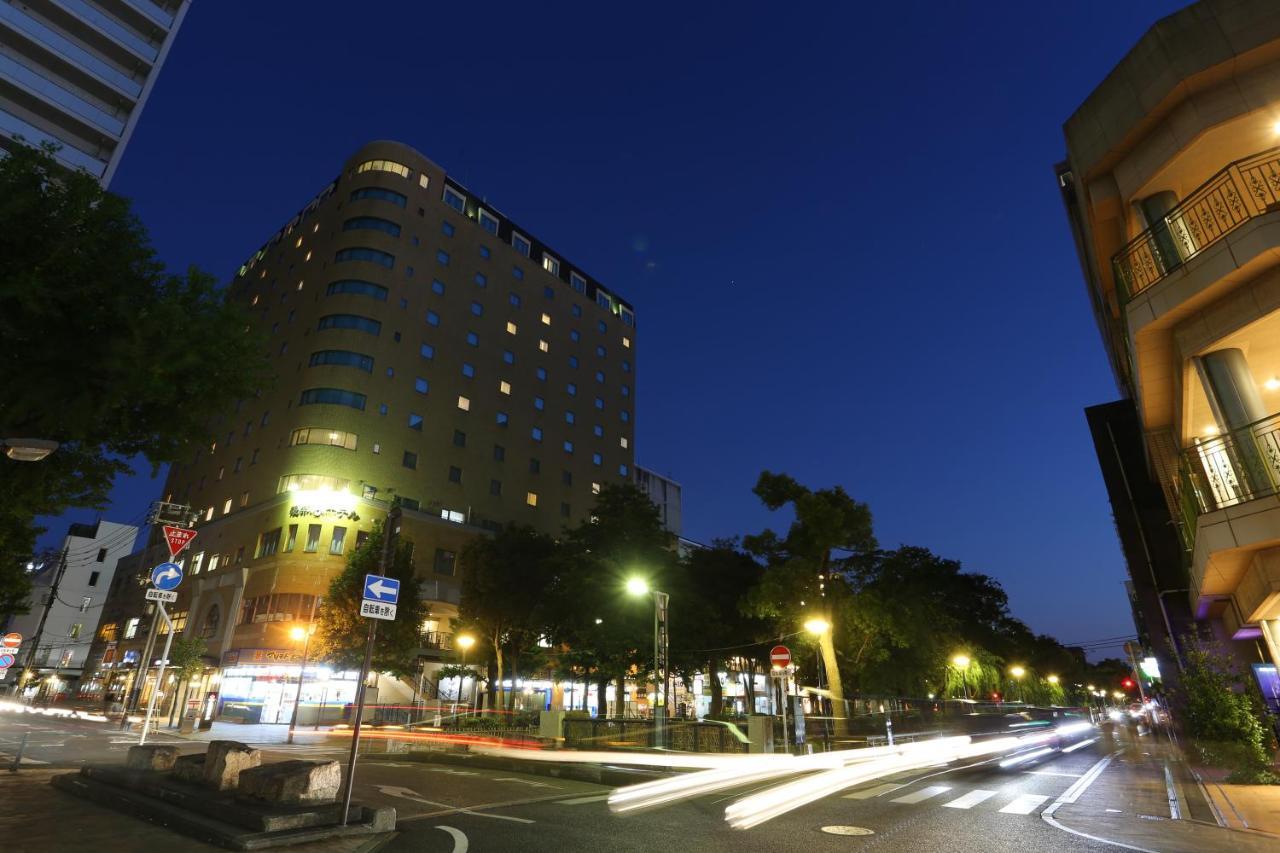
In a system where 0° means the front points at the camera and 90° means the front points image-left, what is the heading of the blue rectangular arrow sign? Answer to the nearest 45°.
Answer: approximately 0°

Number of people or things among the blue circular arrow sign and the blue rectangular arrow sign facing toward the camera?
2

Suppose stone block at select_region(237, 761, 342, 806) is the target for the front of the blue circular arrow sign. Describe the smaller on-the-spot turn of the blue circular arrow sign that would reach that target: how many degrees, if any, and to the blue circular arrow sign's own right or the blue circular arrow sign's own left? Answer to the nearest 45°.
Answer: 0° — it already faces it

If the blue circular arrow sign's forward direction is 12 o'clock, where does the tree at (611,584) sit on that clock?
The tree is roughly at 8 o'clock from the blue circular arrow sign.

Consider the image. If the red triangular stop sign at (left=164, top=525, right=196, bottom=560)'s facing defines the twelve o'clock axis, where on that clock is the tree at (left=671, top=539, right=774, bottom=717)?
The tree is roughly at 8 o'clock from the red triangular stop sign.

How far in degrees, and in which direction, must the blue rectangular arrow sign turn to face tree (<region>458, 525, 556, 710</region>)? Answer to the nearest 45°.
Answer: approximately 180°

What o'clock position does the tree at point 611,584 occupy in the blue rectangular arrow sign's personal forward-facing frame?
The tree is roughly at 7 o'clock from the blue rectangular arrow sign.

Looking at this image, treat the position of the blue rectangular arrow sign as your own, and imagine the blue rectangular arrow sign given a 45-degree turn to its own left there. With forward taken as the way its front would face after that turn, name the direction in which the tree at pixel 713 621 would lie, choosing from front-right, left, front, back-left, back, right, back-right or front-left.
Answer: left

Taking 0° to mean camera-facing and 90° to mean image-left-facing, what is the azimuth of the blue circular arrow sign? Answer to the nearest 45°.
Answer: approximately 0°
